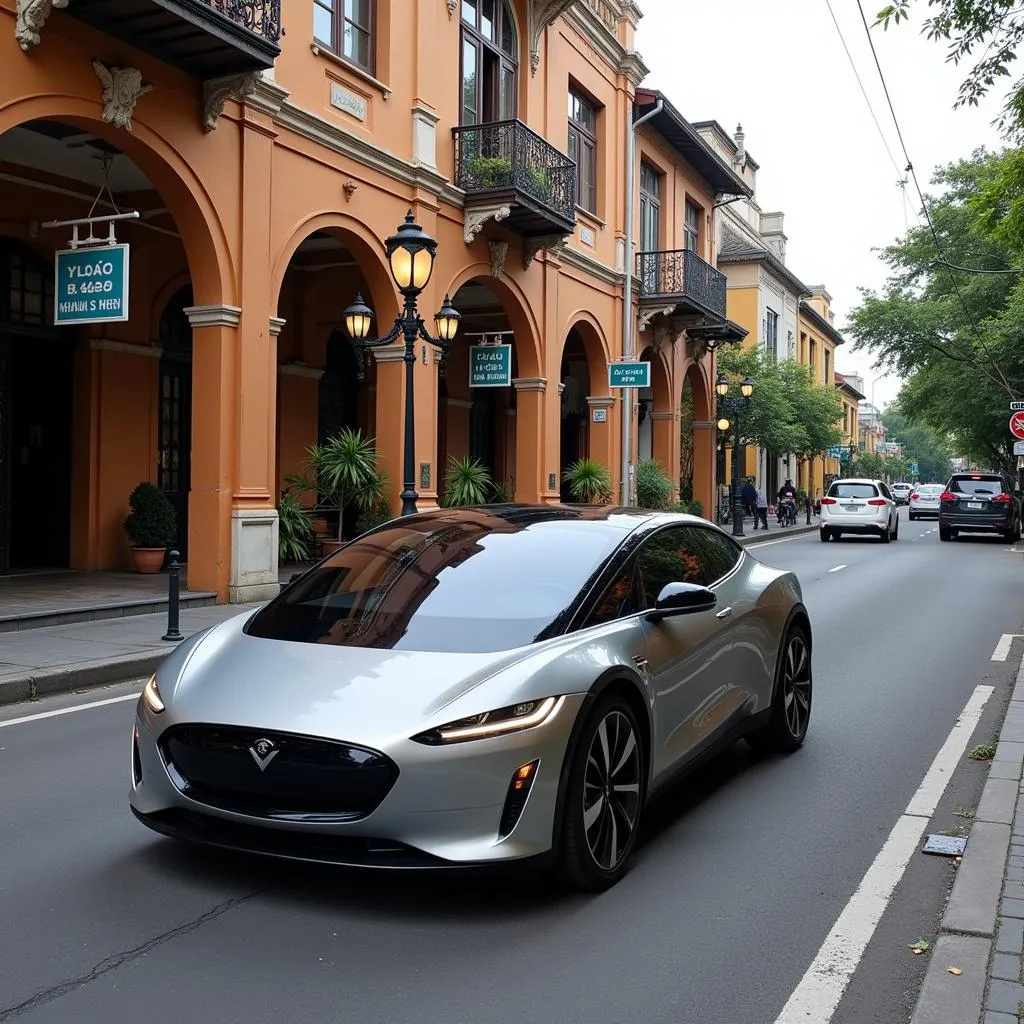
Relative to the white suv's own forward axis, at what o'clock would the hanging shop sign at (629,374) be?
The hanging shop sign is roughly at 7 o'clock from the white suv.

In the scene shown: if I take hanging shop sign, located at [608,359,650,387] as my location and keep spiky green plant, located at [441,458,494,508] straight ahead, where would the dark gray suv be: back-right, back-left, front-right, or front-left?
back-left

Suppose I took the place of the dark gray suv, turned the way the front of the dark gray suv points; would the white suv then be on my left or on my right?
on my left

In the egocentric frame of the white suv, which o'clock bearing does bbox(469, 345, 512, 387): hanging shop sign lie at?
The hanging shop sign is roughly at 7 o'clock from the white suv.

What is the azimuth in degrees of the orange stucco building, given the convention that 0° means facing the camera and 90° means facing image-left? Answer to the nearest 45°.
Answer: approximately 315°

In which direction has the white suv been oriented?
away from the camera

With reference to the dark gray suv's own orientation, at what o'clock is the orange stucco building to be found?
The orange stucco building is roughly at 7 o'clock from the dark gray suv.

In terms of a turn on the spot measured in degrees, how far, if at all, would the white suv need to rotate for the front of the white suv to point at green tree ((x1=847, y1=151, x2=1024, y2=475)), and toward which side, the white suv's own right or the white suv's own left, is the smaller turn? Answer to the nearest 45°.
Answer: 0° — it already faces it

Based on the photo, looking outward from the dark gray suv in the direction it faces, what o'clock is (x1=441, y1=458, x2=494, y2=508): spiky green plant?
The spiky green plant is roughly at 7 o'clock from the dark gray suv.

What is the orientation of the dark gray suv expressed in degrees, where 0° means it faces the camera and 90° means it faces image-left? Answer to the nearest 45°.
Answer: approximately 180°

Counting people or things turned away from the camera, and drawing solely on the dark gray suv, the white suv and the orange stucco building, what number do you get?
2

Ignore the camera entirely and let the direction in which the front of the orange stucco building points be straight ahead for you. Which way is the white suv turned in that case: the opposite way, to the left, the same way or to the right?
to the left

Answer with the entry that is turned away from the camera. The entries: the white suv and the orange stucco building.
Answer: the white suv

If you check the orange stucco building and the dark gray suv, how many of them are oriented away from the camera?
1

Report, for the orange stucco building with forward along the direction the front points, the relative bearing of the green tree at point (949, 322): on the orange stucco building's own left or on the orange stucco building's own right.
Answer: on the orange stucco building's own left

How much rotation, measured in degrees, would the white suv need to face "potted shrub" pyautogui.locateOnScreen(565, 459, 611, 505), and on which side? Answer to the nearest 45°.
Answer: approximately 135° to its left
